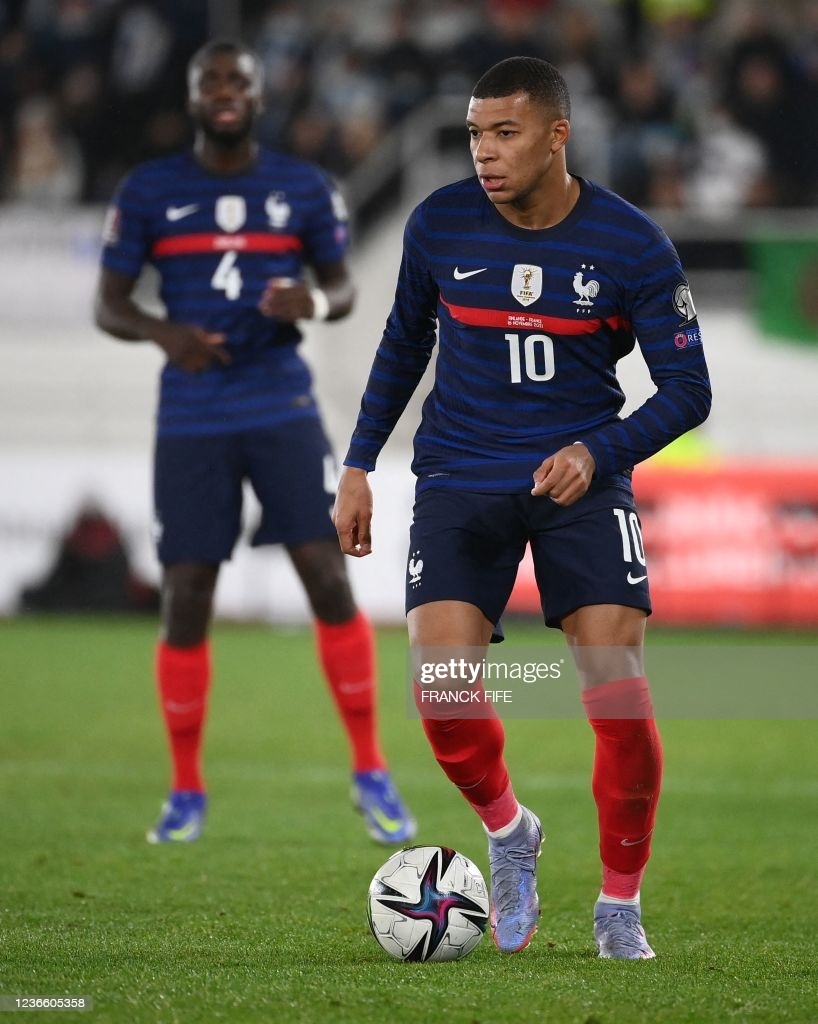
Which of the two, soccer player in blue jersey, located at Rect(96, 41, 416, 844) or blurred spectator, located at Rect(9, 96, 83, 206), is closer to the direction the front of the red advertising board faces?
the soccer player in blue jersey

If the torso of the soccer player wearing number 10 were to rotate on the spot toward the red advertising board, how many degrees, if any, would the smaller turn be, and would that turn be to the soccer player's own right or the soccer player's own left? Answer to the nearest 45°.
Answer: approximately 180°

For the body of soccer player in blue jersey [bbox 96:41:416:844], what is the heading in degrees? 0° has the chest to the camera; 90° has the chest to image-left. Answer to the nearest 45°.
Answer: approximately 0°

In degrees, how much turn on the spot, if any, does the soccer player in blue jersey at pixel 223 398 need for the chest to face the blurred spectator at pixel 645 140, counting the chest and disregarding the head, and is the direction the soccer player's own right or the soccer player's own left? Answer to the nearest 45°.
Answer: approximately 180°

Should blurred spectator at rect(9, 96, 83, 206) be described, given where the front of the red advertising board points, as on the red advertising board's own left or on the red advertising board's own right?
on the red advertising board's own right

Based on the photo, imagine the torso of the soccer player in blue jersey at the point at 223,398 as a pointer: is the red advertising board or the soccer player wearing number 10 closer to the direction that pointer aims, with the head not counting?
the soccer player wearing number 10

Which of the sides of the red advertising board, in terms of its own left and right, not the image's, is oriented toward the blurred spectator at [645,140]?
back

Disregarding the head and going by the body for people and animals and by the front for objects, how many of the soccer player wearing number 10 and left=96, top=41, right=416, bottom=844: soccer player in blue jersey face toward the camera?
2

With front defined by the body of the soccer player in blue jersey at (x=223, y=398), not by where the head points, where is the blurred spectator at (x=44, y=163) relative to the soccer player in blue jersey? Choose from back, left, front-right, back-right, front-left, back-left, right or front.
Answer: back
